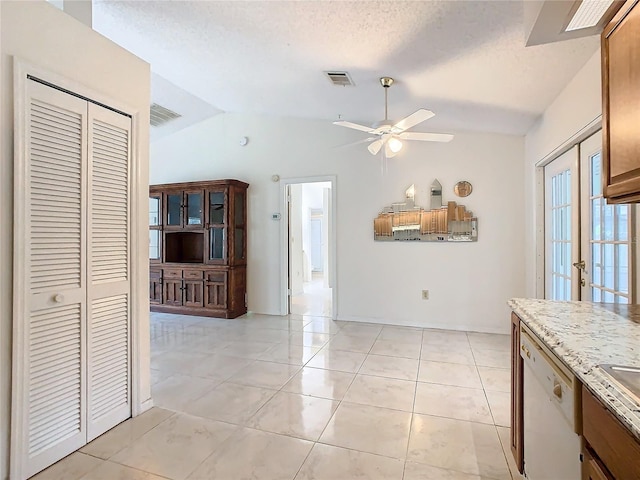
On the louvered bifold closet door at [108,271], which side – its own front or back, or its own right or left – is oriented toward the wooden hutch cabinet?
left

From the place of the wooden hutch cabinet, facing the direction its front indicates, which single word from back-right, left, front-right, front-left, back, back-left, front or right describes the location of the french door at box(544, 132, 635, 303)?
left

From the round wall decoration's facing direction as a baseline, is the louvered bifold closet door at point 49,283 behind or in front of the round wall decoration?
in front

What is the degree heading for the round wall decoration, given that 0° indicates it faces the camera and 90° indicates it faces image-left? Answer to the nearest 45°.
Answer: approximately 0°

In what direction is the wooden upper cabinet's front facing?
to the viewer's left

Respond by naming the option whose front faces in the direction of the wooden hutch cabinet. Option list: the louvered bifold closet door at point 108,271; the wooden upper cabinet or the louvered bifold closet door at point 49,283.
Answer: the wooden upper cabinet

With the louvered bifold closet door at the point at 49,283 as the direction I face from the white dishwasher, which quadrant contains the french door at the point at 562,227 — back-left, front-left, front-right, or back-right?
back-right

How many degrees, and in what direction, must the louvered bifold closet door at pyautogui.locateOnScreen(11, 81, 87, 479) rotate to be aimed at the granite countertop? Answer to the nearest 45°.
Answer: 0° — it already faces it

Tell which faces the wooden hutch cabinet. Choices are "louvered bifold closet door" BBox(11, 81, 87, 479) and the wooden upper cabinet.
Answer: the wooden upper cabinet

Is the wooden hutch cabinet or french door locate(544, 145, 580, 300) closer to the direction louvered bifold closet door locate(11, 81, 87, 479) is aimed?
the french door

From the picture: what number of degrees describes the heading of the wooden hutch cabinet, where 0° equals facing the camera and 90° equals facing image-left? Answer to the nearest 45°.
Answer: approximately 45°

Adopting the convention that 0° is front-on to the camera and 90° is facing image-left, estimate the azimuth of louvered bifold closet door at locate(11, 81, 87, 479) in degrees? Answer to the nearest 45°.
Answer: approximately 315°

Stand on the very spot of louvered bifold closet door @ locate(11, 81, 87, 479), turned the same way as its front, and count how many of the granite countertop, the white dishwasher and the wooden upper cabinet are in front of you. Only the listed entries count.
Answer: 3

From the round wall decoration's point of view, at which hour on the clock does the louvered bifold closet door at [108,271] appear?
The louvered bifold closet door is roughly at 1 o'clock from the round wall decoration.

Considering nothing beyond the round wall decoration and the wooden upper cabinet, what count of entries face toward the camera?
1
